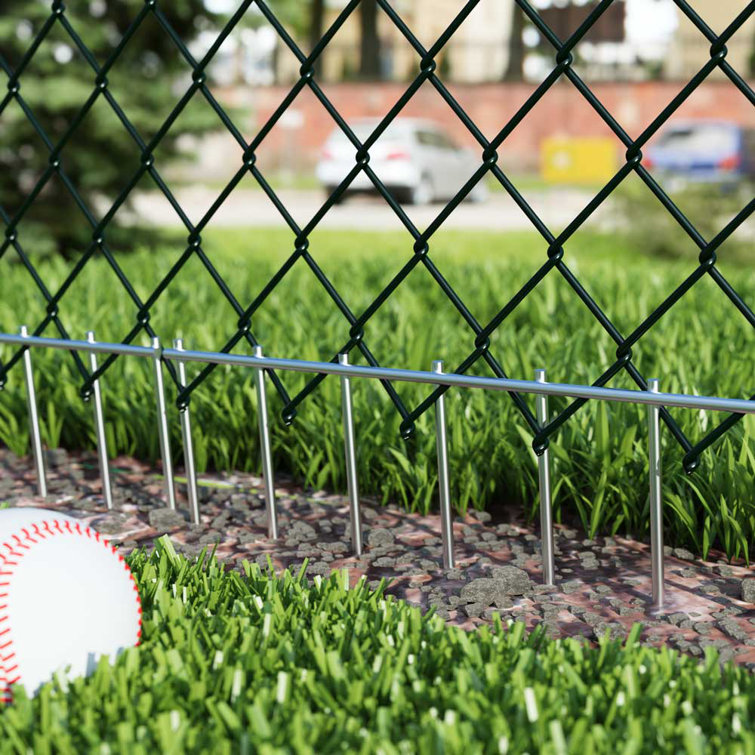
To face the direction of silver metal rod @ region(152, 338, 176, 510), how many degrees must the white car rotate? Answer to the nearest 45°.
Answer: approximately 135° to its right

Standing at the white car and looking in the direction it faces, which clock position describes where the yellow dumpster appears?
The yellow dumpster is roughly at 12 o'clock from the white car.

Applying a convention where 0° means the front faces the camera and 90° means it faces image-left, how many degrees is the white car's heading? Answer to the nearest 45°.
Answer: approximately 225°

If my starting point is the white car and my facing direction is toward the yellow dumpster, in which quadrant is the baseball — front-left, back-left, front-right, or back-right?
back-right

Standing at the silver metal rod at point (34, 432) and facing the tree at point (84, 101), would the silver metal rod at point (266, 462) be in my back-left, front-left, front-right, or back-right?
back-right

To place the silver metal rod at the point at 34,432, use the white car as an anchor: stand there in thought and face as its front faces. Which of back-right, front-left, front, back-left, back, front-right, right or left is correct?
back-right

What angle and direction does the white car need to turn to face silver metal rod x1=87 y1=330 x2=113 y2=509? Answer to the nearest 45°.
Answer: approximately 135° to its right

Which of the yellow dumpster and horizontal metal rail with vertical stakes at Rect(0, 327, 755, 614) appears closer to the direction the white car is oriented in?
the yellow dumpster

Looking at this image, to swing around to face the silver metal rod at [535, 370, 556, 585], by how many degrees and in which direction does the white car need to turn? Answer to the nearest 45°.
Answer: approximately 135° to its right

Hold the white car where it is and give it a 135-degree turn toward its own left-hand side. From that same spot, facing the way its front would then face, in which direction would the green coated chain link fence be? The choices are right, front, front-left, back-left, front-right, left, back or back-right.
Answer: left

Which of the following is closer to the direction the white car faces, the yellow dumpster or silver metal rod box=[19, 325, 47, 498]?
the yellow dumpster

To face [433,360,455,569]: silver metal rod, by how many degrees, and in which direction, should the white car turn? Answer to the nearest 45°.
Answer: approximately 135° to its right

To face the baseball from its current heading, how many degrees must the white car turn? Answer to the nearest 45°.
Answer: approximately 135° to its right

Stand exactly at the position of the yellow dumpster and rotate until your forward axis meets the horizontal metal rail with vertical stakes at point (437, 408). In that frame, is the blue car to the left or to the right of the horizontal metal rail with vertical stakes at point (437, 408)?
left
